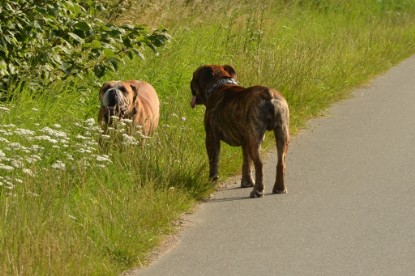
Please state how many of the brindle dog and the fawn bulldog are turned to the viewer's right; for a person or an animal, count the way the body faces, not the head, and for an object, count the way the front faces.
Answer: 0

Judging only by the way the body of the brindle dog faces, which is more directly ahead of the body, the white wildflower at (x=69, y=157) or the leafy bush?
the leafy bush

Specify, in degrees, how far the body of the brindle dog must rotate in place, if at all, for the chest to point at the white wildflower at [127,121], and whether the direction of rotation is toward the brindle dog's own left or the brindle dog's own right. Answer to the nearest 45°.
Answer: approximately 45° to the brindle dog's own left

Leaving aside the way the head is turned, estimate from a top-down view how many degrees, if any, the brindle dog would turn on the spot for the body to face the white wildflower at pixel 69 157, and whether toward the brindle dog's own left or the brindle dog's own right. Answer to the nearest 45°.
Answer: approximately 90° to the brindle dog's own left

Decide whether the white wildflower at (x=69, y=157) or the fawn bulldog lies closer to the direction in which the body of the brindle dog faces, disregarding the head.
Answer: the fawn bulldog

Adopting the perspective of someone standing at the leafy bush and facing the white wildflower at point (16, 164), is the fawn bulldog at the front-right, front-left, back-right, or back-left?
front-left

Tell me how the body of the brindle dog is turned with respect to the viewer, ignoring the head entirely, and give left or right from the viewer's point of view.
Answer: facing away from the viewer and to the left of the viewer

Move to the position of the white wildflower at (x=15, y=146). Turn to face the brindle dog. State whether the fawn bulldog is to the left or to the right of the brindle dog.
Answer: left

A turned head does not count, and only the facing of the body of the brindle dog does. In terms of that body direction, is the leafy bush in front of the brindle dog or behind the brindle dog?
in front

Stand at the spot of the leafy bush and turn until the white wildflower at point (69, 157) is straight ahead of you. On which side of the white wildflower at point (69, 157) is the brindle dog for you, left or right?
left

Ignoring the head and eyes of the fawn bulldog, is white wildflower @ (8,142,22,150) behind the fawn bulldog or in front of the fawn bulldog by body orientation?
in front

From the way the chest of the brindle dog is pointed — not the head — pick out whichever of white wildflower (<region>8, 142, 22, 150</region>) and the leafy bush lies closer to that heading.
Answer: the leafy bush
